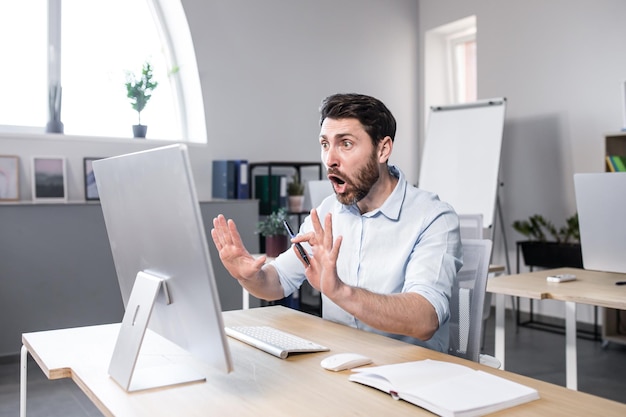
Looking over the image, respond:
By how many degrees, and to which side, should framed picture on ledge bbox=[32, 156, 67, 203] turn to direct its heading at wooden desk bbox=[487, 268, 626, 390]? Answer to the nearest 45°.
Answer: approximately 45° to its left

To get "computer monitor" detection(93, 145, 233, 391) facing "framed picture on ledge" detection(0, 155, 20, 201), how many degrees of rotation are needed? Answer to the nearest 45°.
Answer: approximately 45° to its left

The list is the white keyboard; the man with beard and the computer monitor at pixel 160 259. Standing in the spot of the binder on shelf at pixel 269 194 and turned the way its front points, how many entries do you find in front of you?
3

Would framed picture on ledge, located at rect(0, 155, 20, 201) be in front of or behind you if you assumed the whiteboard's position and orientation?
in front

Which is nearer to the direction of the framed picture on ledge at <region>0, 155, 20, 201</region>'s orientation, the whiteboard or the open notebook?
the open notebook

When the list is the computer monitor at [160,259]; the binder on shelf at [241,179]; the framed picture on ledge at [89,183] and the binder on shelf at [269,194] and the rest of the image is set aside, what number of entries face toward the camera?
3

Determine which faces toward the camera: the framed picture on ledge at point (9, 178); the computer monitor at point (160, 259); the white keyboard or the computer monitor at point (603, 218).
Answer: the framed picture on ledge

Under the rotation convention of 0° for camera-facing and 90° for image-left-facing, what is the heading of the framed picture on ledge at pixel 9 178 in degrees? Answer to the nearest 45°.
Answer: approximately 0°

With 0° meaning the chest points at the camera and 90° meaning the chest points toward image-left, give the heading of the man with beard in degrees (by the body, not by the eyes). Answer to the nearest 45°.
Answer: approximately 45°

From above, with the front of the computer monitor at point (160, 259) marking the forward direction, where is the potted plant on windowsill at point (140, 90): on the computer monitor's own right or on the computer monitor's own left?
on the computer monitor's own left

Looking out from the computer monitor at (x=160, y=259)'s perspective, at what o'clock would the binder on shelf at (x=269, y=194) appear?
The binder on shelf is roughly at 11 o'clock from the computer monitor.

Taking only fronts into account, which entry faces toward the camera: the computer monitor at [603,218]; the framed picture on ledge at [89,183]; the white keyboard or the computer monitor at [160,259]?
the framed picture on ledge

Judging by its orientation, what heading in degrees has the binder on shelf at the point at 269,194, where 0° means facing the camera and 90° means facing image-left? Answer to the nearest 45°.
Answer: approximately 0°
